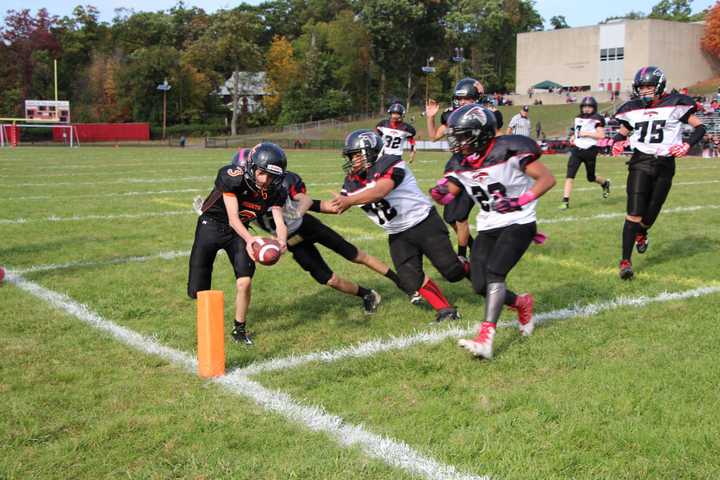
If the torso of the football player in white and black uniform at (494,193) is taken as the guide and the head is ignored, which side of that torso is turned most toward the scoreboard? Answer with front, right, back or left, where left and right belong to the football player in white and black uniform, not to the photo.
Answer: right

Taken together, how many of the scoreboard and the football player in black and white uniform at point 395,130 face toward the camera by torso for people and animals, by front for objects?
2

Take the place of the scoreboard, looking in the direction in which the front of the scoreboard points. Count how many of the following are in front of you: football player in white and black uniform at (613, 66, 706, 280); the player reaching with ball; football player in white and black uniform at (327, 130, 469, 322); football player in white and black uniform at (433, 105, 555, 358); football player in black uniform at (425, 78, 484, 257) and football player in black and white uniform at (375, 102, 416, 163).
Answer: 6

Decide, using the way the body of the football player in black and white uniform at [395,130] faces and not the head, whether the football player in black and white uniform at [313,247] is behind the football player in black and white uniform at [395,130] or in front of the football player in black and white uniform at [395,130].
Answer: in front

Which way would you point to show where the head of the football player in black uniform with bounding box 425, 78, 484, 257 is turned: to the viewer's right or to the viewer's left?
to the viewer's left

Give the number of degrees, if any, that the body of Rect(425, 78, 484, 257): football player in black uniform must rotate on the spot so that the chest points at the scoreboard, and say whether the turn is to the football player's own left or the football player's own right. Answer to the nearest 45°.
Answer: approximately 90° to the football player's own right

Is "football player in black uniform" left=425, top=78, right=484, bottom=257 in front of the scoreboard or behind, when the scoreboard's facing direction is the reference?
in front

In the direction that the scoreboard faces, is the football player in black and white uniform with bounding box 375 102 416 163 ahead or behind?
ahead

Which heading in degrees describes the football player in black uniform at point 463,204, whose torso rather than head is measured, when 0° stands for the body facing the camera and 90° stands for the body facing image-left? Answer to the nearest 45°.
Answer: approximately 45°

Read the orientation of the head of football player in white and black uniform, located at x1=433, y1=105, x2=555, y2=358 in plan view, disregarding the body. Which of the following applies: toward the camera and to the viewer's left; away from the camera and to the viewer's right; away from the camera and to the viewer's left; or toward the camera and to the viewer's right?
toward the camera and to the viewer's left

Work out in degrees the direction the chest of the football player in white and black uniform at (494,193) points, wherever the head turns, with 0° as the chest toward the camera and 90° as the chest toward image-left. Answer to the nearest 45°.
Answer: approximately 45°
